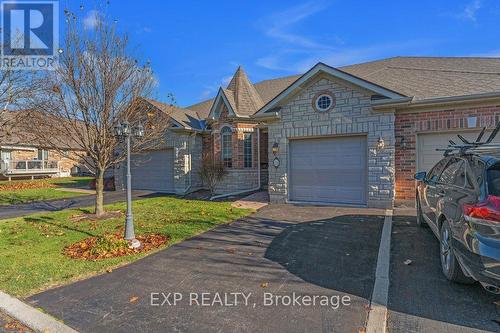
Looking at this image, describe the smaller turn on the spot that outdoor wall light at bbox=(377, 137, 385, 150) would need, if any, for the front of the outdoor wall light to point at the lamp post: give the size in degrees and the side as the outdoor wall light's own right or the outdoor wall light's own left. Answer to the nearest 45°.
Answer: approximately 45° to the outdoor wall light's own right

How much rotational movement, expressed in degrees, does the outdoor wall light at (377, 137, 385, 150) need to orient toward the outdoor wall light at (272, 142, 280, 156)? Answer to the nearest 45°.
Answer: approximately 90° to its right

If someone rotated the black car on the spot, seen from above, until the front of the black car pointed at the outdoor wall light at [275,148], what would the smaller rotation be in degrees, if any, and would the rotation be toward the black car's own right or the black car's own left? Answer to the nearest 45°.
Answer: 0° — it already faces it

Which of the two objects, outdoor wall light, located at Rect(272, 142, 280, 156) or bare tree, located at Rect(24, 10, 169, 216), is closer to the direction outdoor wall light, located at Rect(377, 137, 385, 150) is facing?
the bare tree

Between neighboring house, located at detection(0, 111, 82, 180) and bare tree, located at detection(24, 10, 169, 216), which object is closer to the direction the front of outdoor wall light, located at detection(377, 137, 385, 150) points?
the bare tree

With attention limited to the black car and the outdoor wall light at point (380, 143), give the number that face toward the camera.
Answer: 1

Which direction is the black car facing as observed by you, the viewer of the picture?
facing away from the viewer and to the left of the viewer

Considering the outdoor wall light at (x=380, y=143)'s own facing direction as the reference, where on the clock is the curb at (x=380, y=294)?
The curb is roughly at 12 o'clock from the outdoor wall light.

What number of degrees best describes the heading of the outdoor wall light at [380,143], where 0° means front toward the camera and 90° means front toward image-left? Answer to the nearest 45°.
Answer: approximately 0°
